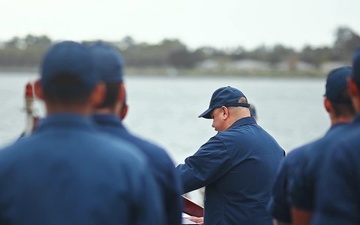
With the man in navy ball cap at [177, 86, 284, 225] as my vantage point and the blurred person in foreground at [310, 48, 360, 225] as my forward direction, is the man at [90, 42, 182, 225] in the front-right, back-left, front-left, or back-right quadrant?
front-right

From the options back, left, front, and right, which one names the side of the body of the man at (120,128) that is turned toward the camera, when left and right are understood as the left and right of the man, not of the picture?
back

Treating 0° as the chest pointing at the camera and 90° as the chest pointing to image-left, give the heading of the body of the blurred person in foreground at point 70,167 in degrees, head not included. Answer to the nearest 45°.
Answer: approximately 180°

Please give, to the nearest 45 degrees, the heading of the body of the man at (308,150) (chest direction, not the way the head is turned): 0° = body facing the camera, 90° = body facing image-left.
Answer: approximately 180°

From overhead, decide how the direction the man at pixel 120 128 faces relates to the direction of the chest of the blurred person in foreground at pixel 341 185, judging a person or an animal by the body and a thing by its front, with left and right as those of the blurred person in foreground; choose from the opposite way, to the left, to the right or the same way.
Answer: the same way

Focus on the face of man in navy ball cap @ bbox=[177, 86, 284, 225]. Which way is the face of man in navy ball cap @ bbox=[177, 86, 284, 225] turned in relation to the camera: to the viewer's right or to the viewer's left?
to the viewer's left

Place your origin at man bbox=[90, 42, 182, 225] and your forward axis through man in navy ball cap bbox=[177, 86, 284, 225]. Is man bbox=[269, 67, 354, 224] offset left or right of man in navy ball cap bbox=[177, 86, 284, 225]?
right

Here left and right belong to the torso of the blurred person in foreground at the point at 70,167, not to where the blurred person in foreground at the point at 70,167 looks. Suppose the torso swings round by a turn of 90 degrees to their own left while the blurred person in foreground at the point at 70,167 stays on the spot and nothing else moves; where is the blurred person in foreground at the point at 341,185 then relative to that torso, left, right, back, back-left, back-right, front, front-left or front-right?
back

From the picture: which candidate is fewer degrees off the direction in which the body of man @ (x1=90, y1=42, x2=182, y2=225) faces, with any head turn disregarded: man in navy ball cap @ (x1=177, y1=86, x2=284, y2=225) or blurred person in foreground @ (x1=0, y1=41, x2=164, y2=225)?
the man in navy ball cap

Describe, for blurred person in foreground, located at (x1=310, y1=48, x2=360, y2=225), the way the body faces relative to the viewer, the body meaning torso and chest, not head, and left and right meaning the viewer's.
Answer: facing away from the viewer

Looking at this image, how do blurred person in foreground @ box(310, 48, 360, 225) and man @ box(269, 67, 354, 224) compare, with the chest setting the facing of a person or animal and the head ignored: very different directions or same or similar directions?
same or similar directions

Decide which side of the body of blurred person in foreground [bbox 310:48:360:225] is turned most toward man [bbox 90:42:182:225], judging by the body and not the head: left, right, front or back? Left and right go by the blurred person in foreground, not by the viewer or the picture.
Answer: left
